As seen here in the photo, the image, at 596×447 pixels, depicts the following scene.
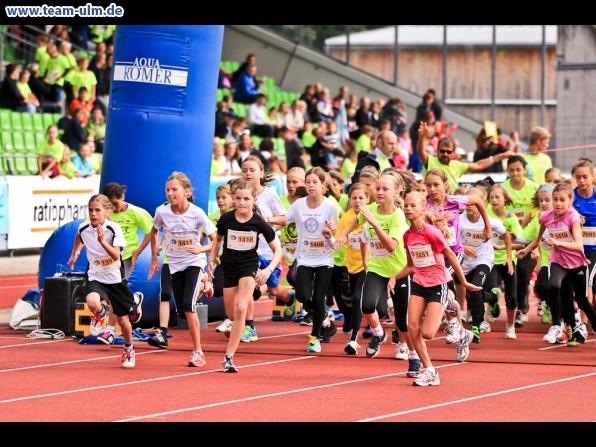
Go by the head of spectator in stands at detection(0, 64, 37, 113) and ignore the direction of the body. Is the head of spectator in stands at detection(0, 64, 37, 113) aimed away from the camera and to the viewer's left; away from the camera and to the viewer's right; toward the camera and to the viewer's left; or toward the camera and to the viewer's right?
toward the camera and to the viewer's right

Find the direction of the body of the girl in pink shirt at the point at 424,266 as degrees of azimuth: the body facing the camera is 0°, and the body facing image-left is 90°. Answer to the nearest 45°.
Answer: approximately 45°

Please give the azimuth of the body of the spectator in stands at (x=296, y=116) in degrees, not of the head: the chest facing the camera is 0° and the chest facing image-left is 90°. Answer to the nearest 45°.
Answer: approximately 315°

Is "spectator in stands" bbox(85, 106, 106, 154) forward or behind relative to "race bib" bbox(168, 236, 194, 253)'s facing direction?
behind
